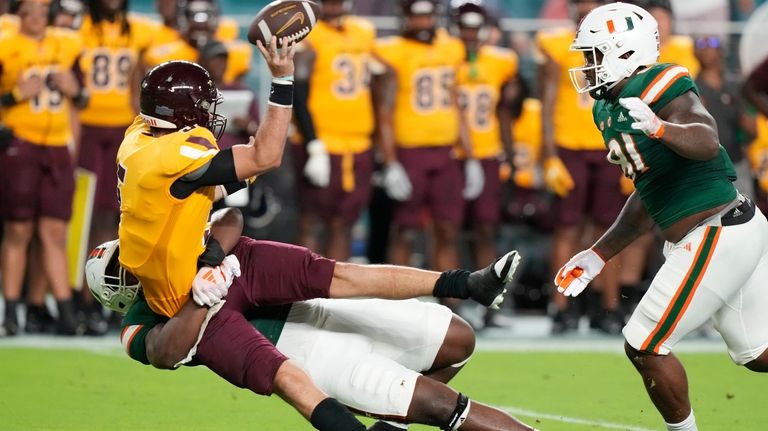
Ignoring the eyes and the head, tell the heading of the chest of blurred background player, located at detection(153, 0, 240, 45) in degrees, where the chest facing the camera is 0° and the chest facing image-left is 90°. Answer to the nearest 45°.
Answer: approximately 0°

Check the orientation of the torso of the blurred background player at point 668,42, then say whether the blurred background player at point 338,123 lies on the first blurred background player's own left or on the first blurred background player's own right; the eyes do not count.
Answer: on the first blurred background player's own right

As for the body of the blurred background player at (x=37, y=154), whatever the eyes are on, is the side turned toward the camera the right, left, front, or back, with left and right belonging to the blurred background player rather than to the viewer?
front

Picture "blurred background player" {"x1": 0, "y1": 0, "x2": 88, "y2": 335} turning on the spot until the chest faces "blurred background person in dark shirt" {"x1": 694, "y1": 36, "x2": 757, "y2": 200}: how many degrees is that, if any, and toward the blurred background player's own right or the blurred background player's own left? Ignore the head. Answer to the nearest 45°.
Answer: approximately 90° to the blurred background player's own left

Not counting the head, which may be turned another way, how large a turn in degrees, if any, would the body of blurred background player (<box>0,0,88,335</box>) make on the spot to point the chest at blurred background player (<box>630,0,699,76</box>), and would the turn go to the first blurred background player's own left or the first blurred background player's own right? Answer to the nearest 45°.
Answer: approximately 90° to the first blurred background player's own left

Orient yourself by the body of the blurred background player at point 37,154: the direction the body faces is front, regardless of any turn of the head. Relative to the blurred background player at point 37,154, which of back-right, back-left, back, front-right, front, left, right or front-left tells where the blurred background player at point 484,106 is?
left

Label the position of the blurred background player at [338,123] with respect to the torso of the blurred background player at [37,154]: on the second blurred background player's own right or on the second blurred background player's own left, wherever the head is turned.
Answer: on the second blurred background player's own left
